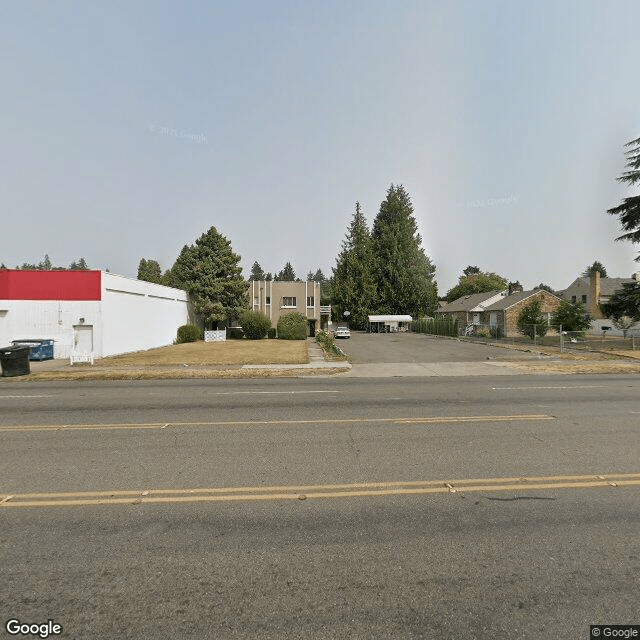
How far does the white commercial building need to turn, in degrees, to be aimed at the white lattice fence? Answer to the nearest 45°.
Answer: approximately 135° to its left

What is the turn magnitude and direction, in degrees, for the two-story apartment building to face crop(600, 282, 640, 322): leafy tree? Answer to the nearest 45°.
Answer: approximately 45° to its left

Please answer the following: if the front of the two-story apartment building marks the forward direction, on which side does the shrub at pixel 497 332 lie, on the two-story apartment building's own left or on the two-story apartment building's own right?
on the two-story apartment building's own left

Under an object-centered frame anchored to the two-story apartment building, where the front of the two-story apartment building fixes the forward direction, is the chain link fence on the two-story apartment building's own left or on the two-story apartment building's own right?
on the two-story apartment building's own left

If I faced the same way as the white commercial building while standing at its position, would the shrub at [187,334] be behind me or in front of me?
behind

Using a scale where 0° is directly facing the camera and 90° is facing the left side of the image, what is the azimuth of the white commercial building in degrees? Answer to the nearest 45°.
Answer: approximately 0°

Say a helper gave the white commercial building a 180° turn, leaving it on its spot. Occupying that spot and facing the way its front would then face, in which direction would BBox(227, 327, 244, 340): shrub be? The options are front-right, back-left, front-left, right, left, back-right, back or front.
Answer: front-right

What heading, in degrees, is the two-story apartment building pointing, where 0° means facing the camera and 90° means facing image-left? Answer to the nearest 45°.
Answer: approximately 0°

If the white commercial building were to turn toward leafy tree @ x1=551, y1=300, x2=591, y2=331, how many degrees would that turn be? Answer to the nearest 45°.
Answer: approximately 90° to its left

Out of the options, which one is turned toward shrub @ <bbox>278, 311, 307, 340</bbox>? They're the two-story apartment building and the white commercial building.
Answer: the two-story apartment building
